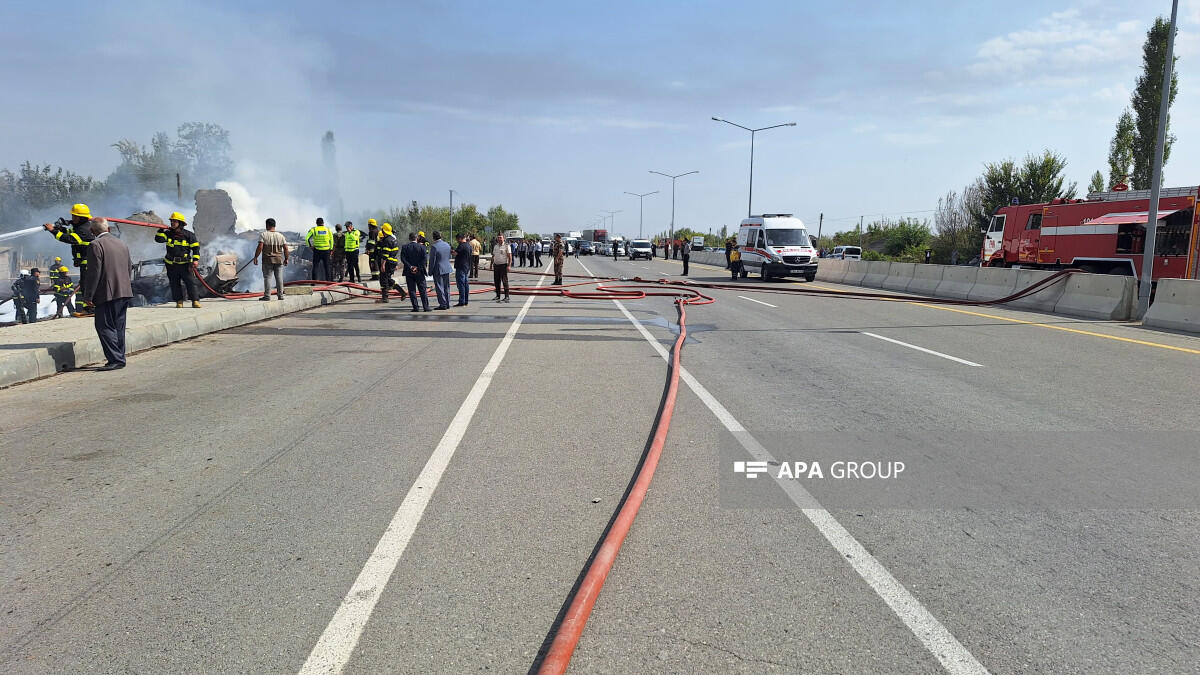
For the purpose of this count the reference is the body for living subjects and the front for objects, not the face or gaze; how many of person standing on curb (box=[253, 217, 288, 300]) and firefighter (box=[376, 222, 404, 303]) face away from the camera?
1

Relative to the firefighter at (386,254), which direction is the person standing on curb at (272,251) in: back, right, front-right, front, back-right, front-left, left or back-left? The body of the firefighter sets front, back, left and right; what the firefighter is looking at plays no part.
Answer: front-left

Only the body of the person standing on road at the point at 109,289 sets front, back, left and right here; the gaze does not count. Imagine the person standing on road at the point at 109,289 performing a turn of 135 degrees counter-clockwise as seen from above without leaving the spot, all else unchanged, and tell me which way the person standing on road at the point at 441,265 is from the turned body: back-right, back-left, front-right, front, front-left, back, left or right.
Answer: back-left

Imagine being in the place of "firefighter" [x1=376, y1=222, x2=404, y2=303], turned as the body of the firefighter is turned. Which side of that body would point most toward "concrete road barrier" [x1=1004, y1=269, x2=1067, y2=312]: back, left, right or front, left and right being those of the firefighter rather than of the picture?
back

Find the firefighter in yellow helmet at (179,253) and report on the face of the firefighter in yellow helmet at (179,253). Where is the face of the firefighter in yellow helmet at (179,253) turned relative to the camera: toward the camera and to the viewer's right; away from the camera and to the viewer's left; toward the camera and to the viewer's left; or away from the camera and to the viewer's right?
toward the camera and to the viewer's left

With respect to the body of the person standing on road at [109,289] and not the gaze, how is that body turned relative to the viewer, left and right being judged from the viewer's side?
facing away from the viewer and to the left of the viewer

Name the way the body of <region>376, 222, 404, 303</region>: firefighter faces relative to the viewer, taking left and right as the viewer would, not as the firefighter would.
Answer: facing to the left of the viewer

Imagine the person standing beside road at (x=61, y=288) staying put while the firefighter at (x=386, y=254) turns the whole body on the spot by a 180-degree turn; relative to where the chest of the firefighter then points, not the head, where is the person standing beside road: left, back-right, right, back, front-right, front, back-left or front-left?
back

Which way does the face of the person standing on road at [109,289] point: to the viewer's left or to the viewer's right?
to the viewer's left

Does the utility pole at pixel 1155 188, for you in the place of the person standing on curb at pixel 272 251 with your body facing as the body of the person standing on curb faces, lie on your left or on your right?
on your right
